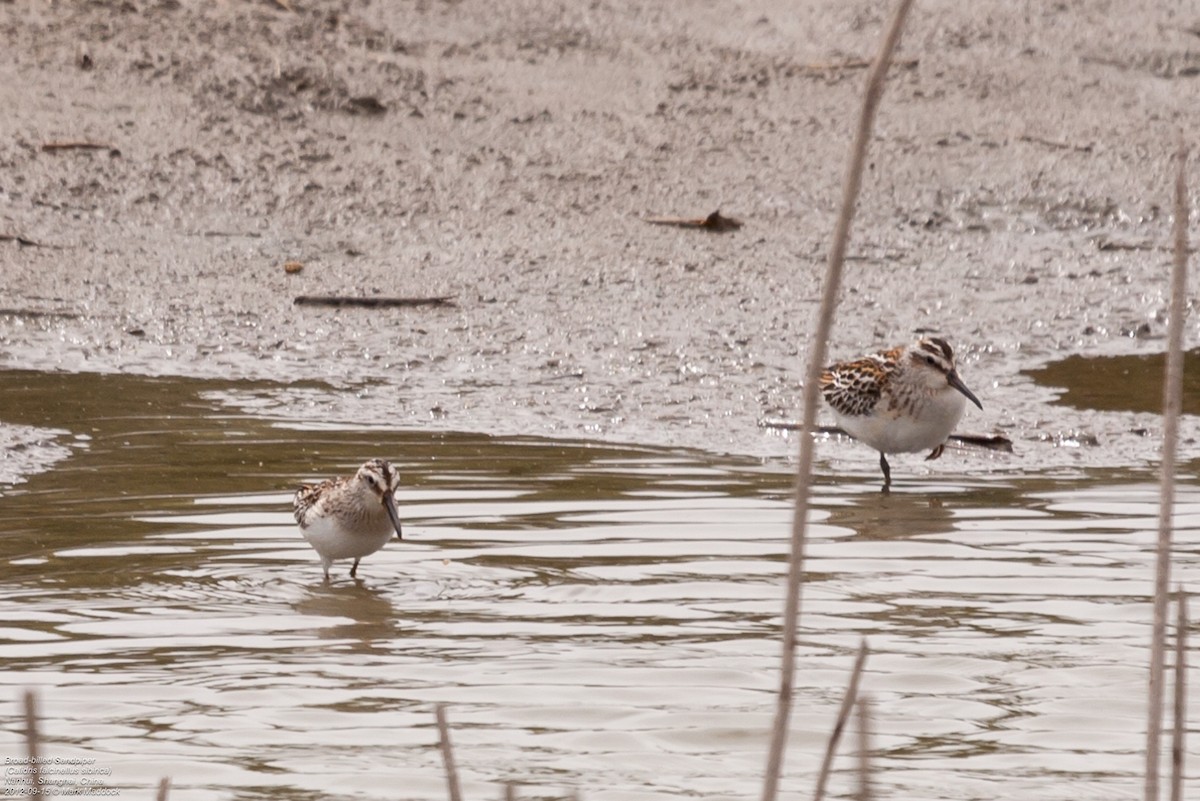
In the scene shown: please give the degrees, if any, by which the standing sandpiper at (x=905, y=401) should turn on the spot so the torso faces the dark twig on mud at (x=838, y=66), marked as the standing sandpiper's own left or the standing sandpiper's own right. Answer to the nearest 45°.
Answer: approximately 135° to the standing sandpiper's own left

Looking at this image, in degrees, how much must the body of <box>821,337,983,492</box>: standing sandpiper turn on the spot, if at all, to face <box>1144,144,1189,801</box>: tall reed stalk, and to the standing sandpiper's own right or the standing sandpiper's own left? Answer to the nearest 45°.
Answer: approximately 45° to the standing sandpiper's own right

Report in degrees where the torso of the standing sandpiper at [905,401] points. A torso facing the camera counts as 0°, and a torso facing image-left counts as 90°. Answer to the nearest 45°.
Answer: approximately 315°

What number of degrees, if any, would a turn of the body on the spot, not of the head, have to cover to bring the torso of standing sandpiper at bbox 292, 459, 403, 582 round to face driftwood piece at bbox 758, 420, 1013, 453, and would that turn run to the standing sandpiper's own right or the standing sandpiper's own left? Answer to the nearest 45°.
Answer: approximately 90° to the standing sandpiper's own left

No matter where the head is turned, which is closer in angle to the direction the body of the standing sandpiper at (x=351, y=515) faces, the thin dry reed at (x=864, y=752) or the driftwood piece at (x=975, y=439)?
the thin dry reed

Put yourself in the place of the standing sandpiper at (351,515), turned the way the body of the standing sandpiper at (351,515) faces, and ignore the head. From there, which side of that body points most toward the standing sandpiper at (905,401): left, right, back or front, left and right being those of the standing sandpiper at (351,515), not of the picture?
left

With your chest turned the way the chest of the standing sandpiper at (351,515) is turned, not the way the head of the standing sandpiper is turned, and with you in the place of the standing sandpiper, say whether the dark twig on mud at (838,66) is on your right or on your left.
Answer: on your left

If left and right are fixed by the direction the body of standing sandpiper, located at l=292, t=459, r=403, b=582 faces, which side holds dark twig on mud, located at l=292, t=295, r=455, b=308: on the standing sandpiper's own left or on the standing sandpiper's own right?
on the standing sandpiper's own left

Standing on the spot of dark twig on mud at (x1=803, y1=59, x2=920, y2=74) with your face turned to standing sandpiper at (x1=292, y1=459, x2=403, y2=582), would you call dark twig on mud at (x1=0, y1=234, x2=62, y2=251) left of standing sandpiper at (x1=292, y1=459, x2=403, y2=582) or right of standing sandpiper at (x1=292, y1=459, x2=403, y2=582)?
right

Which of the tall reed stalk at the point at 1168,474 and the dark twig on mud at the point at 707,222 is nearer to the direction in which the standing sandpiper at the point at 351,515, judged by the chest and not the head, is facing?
the tall reed stalk

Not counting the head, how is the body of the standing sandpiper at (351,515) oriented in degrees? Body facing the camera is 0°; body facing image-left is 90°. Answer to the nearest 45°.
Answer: approximately 315°
